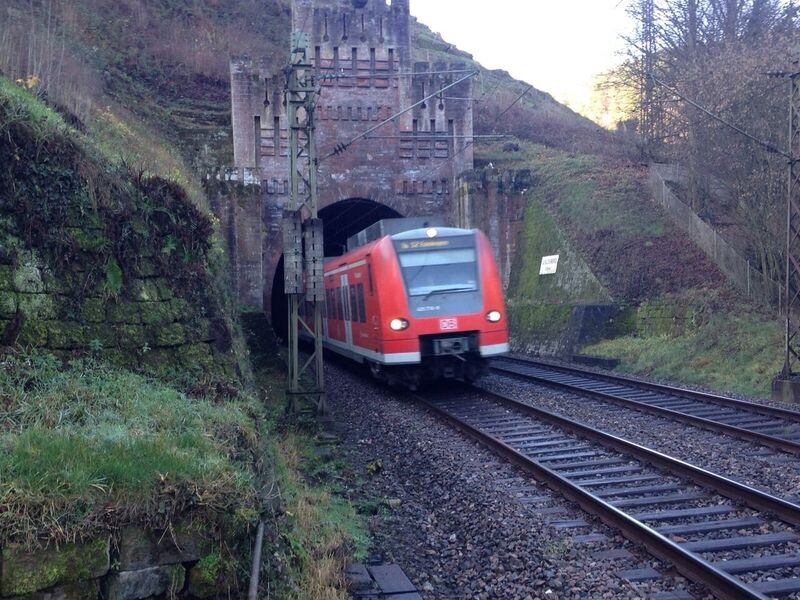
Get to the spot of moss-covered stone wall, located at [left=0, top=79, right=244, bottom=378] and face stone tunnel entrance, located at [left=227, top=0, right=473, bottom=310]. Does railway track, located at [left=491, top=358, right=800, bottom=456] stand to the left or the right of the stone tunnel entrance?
right

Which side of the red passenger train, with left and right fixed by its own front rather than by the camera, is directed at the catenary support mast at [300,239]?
right

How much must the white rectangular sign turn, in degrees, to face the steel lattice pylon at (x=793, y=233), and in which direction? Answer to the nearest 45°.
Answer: approximately 45° to its left

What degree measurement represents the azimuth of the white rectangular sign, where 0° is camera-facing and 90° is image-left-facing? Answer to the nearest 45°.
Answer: approximately 0°

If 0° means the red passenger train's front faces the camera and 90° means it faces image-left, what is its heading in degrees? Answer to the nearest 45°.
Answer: approximately 315°

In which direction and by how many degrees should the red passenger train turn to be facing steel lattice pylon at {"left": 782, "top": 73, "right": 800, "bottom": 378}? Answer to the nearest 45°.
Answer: approximately 45° to its left

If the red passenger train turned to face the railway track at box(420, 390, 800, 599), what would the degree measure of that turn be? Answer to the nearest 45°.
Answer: approximately 45° to its right

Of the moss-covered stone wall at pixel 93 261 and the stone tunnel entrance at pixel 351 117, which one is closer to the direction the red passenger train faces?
the moss-covered stone wall
